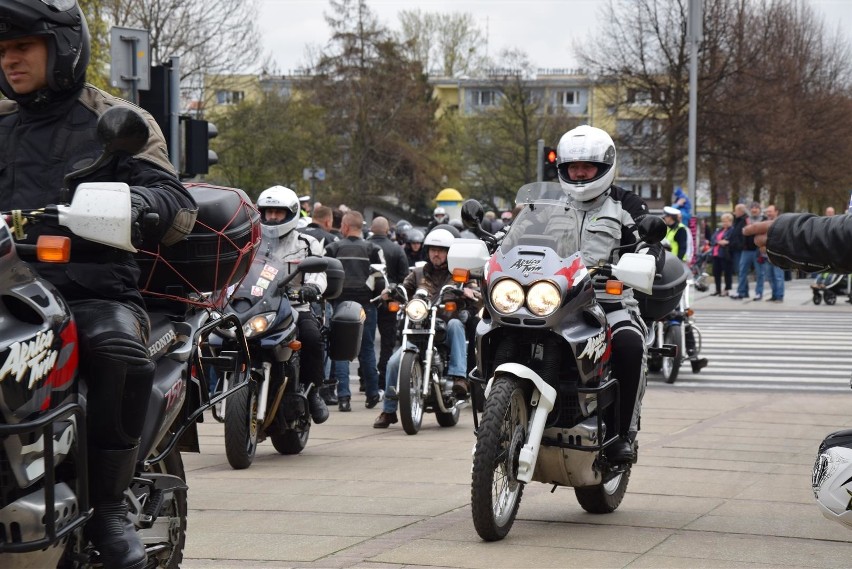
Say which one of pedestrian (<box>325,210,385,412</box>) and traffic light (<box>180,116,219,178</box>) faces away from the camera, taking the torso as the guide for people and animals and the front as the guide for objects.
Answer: the pedestrian

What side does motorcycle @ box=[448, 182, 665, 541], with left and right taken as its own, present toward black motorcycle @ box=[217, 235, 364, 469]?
right

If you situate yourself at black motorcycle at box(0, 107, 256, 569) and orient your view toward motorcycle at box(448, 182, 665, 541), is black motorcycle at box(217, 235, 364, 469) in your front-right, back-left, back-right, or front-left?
front-left

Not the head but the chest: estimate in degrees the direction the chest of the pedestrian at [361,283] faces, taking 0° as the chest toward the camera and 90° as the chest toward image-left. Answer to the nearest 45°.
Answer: approximately 180°

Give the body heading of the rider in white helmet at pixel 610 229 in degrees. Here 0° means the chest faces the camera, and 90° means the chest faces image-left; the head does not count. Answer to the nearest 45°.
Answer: approximately 45°

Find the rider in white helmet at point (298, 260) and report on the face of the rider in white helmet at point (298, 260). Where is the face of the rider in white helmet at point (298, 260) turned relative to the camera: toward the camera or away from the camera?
toward the camera

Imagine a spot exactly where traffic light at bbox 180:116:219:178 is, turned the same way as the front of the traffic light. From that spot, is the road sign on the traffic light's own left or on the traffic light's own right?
on the traffic light's own right

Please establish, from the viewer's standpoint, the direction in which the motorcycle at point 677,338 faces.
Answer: facing the viewer and to the left of the viewer

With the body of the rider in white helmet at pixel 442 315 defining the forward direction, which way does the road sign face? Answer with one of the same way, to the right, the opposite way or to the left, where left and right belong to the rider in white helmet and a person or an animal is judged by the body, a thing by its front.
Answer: the opposite way

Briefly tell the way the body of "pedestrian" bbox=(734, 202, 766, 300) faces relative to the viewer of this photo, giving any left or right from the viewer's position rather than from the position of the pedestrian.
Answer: facing the viewer

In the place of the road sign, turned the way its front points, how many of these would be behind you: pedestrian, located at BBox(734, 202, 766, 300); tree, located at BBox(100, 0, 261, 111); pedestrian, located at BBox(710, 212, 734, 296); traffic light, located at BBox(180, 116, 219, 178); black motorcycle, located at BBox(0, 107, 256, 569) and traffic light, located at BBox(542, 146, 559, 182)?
1

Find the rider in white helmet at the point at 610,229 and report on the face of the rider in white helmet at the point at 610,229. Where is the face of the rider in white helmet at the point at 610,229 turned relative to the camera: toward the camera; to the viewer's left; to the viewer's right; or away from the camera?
toward the camera

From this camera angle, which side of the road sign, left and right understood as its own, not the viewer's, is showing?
back

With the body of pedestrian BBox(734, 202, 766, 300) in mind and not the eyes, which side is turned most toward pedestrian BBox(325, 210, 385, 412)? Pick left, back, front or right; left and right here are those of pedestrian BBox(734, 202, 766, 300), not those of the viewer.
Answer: front
